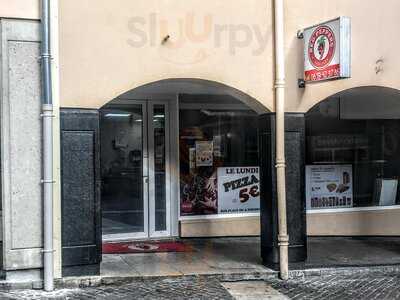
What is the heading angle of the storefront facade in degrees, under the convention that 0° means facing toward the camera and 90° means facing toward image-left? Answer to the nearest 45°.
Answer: approximately 0°

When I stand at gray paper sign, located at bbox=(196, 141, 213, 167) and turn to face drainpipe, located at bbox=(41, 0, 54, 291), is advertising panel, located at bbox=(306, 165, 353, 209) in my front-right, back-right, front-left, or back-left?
back-left

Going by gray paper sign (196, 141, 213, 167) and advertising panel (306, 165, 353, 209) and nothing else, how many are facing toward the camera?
2

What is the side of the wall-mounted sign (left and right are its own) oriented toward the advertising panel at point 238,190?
right

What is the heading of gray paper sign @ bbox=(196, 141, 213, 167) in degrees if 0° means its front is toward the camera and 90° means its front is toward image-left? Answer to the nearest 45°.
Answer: approximately 0°

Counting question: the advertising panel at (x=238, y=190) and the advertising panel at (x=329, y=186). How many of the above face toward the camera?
2

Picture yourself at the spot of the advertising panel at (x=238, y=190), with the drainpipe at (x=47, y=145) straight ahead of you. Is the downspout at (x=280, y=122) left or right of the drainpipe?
left

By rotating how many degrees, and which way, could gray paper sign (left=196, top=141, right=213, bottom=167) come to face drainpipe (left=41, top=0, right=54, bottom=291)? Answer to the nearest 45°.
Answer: approximately 45° to its right
